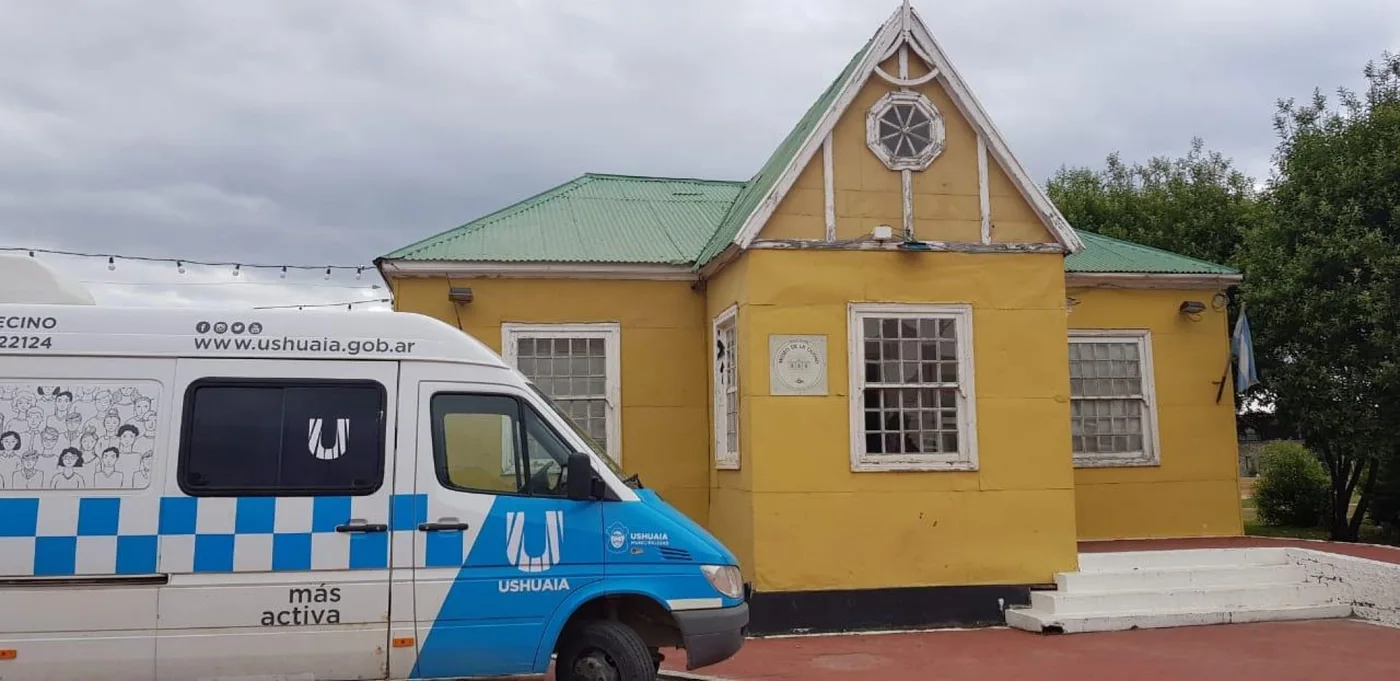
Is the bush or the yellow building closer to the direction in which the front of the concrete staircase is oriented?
the yellow building

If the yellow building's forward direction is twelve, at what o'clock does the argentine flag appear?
The argentine flag is roughly at 8 o'clock from the yellow building.

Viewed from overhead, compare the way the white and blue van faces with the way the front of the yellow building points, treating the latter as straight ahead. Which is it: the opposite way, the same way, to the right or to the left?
to the left

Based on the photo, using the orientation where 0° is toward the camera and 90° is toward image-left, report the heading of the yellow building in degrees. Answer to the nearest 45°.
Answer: approximately 0°

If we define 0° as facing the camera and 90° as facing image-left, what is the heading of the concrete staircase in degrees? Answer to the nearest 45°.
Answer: approximately 0°

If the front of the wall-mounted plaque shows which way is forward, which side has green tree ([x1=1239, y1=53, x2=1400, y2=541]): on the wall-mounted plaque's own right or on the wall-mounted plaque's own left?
on the wall-mounted plaque's own left

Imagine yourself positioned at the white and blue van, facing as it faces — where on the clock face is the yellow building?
The yellow building is roughly at 11 o'clock from the white and blue van.

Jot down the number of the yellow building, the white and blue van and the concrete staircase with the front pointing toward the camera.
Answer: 2

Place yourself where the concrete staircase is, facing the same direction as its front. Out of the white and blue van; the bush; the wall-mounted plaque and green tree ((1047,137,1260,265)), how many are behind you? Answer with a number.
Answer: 2

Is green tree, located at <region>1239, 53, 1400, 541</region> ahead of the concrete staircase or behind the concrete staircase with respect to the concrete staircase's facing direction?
behind

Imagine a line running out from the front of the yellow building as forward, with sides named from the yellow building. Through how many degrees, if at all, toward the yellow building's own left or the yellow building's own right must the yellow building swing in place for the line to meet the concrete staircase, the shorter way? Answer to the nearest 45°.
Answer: approximately 90° to the yellow building's own left

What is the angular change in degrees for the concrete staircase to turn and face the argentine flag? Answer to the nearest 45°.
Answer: approximately 180°
